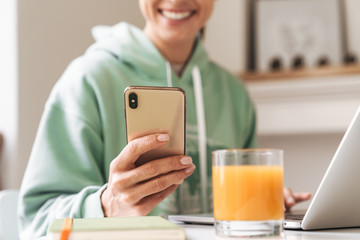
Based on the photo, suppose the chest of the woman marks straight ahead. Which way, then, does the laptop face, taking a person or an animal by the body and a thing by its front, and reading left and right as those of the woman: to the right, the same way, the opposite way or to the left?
the opposite way

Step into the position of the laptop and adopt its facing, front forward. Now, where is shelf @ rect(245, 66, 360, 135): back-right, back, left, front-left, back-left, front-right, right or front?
front-right

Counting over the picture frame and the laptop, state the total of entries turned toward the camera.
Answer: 1

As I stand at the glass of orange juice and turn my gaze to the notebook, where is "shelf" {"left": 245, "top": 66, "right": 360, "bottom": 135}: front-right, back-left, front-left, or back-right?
back-right

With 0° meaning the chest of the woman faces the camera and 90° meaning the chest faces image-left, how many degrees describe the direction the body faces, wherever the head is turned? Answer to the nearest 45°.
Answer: approximately 315°

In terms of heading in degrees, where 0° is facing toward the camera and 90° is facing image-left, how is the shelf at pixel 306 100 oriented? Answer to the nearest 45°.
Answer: approximately 0°

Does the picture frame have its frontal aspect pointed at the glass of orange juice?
yes

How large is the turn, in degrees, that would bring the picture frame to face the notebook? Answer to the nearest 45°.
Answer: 0° — it already faces it
